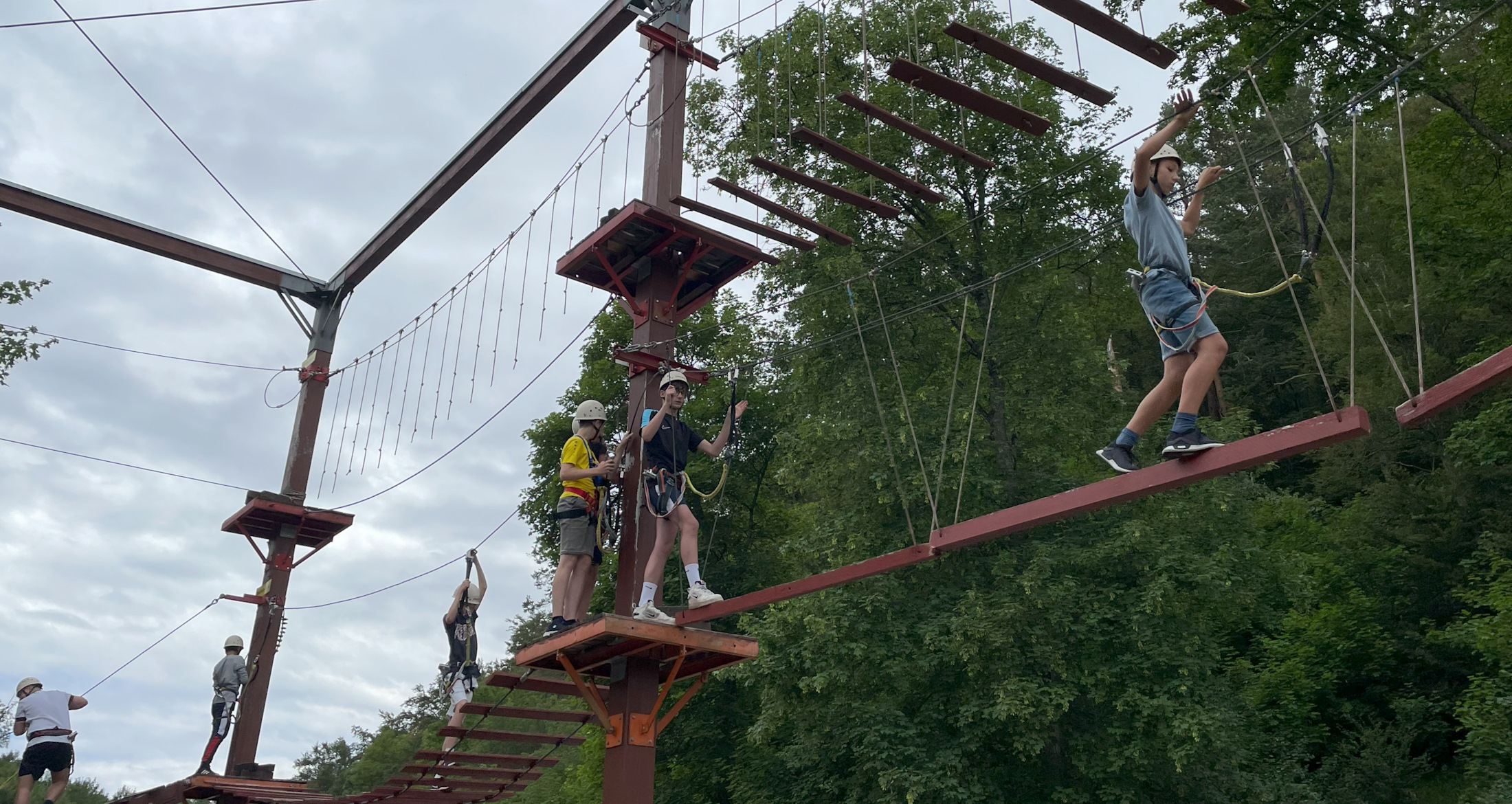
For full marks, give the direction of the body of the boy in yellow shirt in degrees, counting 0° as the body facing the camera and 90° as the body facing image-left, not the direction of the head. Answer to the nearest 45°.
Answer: approximately 270°

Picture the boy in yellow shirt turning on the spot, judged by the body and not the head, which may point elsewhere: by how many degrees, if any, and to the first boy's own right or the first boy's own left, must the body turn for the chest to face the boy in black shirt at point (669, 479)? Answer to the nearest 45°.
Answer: approximately 45° to the first boy's own right

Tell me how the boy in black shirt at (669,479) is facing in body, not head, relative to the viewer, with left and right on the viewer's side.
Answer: facing the viewer and to the right of the viewer
